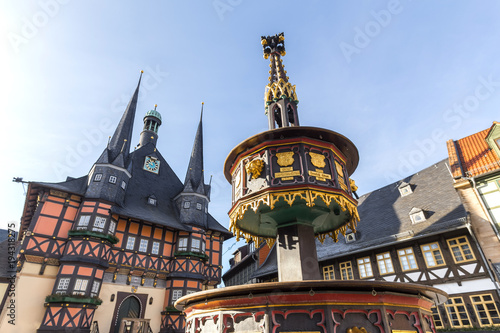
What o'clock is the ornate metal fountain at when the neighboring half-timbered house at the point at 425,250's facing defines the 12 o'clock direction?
The ornate metal fountain is roughly at 11 o'clock from the neighboring half-timbered house.

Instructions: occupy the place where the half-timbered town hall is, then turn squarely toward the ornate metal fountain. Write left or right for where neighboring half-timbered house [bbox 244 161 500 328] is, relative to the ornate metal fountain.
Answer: left

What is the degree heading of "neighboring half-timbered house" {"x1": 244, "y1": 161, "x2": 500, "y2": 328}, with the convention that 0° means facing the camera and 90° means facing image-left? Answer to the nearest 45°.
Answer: approximately 45°

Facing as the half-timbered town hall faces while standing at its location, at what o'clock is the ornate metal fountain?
The ornate metal fountain is roughly at 1 o'clock from the half-timbered town hall.

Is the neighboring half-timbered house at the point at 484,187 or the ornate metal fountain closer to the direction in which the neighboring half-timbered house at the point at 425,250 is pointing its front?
the ornate metal fountain

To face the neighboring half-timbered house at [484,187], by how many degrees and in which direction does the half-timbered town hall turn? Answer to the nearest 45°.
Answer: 0° — it already faces it

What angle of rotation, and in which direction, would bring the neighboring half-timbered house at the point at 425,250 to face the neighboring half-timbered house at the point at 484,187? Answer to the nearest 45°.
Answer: approximately 90° to its left

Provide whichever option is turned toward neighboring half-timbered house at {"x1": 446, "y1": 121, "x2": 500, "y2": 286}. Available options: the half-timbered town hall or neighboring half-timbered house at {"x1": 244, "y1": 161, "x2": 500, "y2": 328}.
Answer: the half-timbered town hall

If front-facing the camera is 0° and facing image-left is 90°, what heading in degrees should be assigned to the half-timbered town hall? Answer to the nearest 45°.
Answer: approximately 315°
